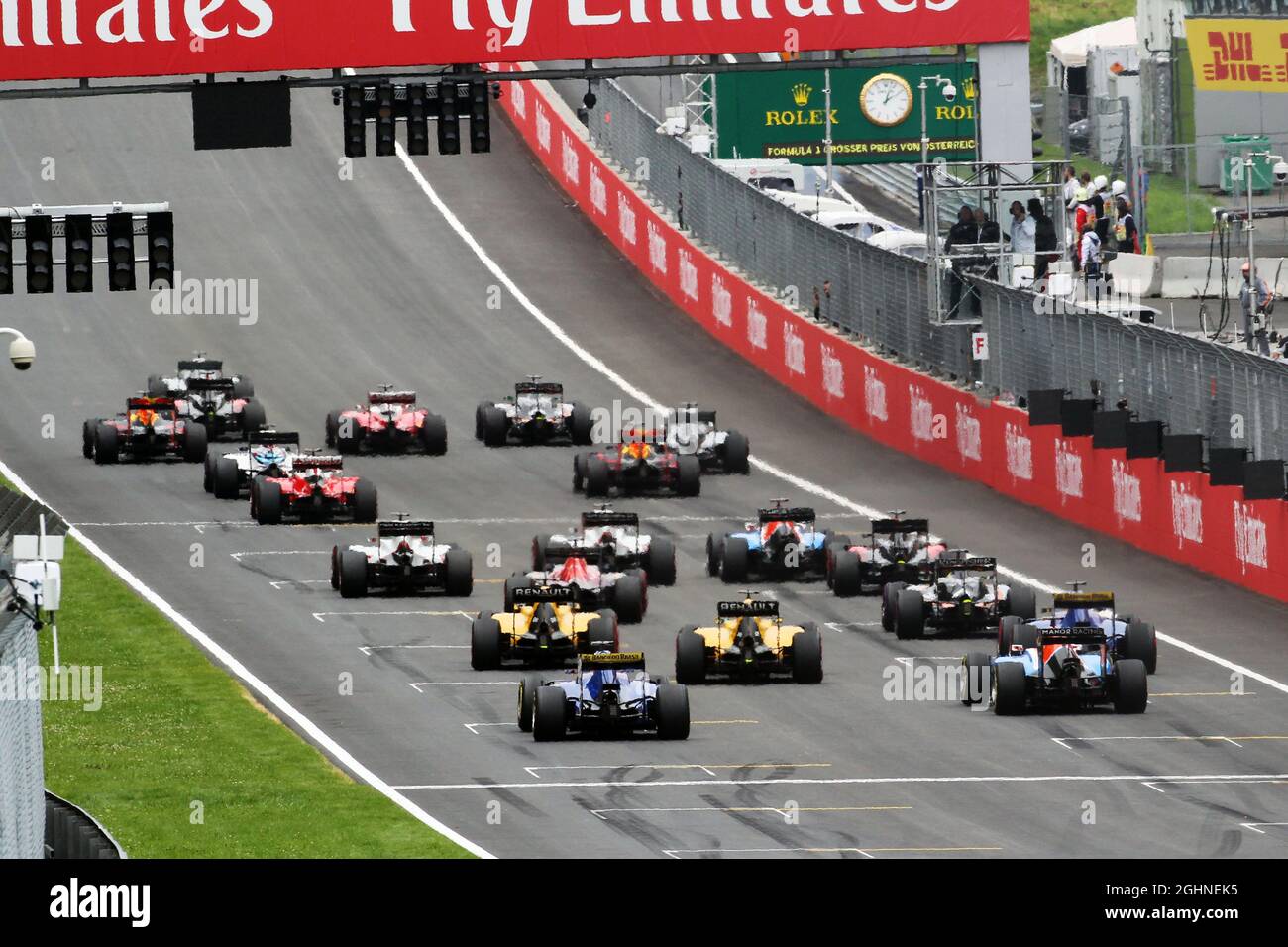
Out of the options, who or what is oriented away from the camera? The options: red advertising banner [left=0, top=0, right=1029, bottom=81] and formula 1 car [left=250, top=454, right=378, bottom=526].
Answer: the formula 1 car

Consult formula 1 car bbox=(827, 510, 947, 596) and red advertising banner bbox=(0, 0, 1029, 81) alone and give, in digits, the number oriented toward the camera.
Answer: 1

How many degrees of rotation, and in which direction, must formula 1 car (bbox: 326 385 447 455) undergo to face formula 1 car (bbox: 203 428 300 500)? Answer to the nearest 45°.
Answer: approximately 135° to its left

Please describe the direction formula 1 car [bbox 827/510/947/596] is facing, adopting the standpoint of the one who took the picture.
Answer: facing away from the viewer

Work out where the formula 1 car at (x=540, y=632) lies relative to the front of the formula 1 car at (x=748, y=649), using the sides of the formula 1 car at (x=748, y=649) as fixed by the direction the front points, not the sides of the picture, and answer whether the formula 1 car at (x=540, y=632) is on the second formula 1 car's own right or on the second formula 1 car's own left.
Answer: on the second formula 1 car's own left

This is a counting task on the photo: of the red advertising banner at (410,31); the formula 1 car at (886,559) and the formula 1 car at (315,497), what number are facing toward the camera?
1

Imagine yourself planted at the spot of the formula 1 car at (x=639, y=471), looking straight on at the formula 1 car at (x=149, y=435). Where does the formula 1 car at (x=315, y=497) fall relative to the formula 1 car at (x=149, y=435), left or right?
left

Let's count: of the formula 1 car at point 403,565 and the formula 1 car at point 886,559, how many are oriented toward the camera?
0

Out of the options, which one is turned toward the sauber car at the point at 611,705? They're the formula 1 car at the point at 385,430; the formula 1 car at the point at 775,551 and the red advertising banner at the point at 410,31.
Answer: the red advertising banner

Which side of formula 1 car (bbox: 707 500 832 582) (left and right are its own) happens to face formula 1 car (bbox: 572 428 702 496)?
front

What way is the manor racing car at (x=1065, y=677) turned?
away from the camera

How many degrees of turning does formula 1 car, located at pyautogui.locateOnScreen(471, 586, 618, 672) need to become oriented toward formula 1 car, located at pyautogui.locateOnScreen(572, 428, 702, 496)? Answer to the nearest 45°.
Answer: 0° — it already faces it

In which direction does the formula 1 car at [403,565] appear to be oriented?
away from the camera

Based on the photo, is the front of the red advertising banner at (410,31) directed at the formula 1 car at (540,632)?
yes

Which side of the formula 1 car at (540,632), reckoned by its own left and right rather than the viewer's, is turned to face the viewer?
back

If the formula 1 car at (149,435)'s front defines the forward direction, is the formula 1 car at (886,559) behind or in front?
behind
